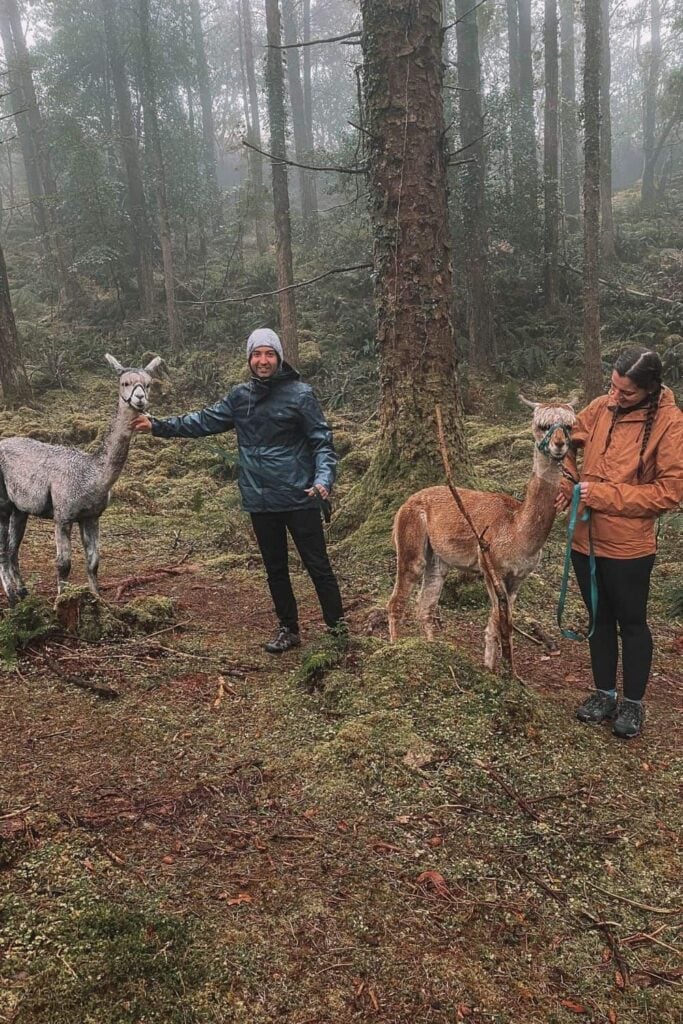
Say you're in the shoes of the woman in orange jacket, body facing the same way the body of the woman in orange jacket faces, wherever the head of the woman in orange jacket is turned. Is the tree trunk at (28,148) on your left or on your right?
on your right

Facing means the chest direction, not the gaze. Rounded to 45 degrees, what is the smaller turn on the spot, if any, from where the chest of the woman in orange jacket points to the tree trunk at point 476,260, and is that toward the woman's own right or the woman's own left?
approximately 135° to the woman's own right

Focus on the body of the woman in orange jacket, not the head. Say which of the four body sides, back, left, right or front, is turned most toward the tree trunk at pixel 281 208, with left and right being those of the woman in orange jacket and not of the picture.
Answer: right

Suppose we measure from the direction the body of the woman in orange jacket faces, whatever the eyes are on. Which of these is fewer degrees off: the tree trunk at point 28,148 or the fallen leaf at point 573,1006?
the fallen leaf

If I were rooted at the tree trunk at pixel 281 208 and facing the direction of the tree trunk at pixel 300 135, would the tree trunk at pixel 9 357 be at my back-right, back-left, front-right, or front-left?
back-left

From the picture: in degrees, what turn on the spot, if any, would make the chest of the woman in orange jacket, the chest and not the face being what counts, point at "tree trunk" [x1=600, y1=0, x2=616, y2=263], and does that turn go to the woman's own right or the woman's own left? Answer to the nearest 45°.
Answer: approximately 135° to the woman's own right

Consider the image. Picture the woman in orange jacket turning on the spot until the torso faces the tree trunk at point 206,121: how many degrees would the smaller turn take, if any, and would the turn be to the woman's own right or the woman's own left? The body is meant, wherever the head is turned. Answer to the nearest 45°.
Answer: approximately 90° to the woman's own right

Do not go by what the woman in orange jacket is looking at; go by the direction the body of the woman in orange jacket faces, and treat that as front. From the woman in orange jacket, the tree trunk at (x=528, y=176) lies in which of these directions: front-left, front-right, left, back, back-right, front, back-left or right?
back-right

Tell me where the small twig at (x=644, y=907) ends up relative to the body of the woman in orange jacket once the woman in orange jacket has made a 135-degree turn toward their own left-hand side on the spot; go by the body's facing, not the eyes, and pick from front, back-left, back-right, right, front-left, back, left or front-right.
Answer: right
